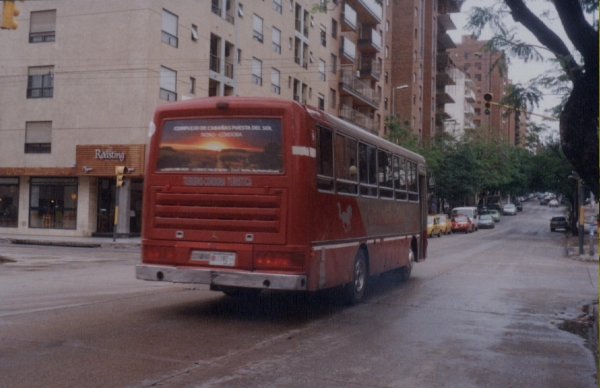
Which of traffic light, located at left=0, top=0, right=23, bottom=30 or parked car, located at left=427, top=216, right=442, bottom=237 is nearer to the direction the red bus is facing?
the parked car

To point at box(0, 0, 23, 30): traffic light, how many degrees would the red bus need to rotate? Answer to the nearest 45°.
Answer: approximately 90° to its left

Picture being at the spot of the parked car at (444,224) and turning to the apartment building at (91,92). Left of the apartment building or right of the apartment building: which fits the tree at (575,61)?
left

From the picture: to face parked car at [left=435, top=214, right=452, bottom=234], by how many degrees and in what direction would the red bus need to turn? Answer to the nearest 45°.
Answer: approximately 45° to its left

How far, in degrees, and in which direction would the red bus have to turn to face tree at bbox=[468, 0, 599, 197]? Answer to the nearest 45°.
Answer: approximately 45° to its right

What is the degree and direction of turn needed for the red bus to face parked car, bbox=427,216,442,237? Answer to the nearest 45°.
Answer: approximately 45° to its left

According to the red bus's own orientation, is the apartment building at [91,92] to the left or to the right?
on its left

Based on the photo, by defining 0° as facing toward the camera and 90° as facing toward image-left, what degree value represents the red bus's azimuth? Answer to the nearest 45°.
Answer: approximately 225°

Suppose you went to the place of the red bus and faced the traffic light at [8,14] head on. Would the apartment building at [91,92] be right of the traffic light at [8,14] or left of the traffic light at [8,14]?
right

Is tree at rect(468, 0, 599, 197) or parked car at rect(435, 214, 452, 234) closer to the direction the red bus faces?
the parked car
